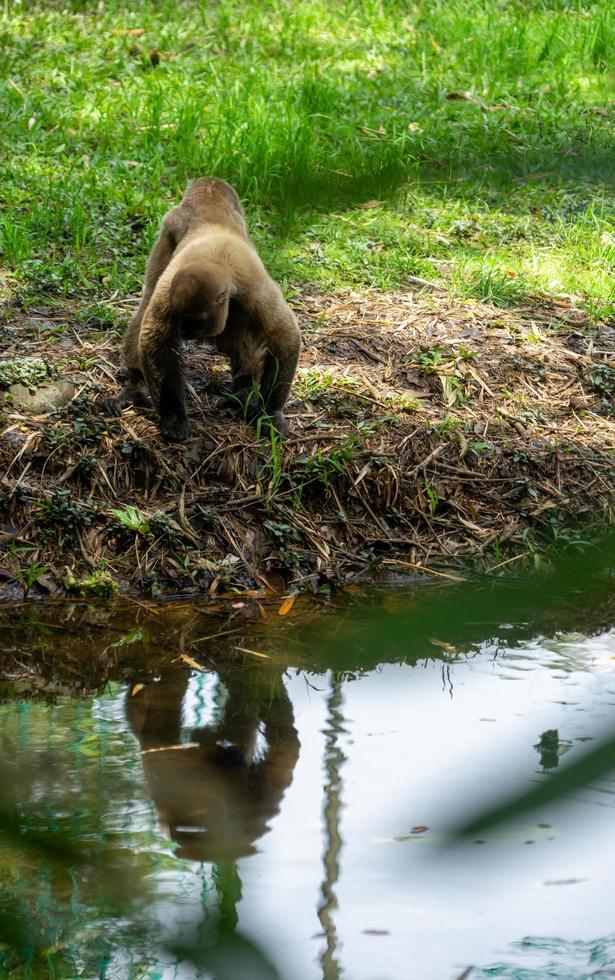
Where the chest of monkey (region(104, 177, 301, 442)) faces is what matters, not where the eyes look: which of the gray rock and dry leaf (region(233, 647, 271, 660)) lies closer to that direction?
the dry leaf

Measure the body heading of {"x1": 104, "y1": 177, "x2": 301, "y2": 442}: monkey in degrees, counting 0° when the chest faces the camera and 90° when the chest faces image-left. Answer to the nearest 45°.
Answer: approximately 0°
